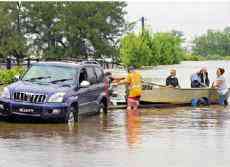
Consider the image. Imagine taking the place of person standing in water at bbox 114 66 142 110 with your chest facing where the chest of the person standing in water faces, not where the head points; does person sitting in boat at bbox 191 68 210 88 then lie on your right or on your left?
on your right

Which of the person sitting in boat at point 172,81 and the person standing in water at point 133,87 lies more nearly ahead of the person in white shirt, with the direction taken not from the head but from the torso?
the person sitting in boat

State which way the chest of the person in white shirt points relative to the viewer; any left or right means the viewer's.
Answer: facing to the left of the viewer

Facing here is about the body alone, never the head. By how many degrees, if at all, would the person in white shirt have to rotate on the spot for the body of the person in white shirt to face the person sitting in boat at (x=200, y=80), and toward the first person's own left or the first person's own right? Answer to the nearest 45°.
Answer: approximately 45° to the first person's own right

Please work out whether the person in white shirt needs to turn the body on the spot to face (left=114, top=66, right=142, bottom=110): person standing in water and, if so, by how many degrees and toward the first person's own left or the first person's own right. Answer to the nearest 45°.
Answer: approximately 45° to the first person's own left
